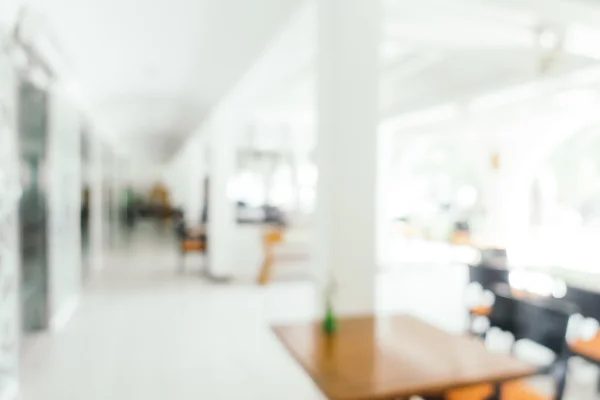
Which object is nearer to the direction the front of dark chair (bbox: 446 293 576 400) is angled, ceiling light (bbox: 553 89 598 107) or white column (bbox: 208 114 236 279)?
the white column
